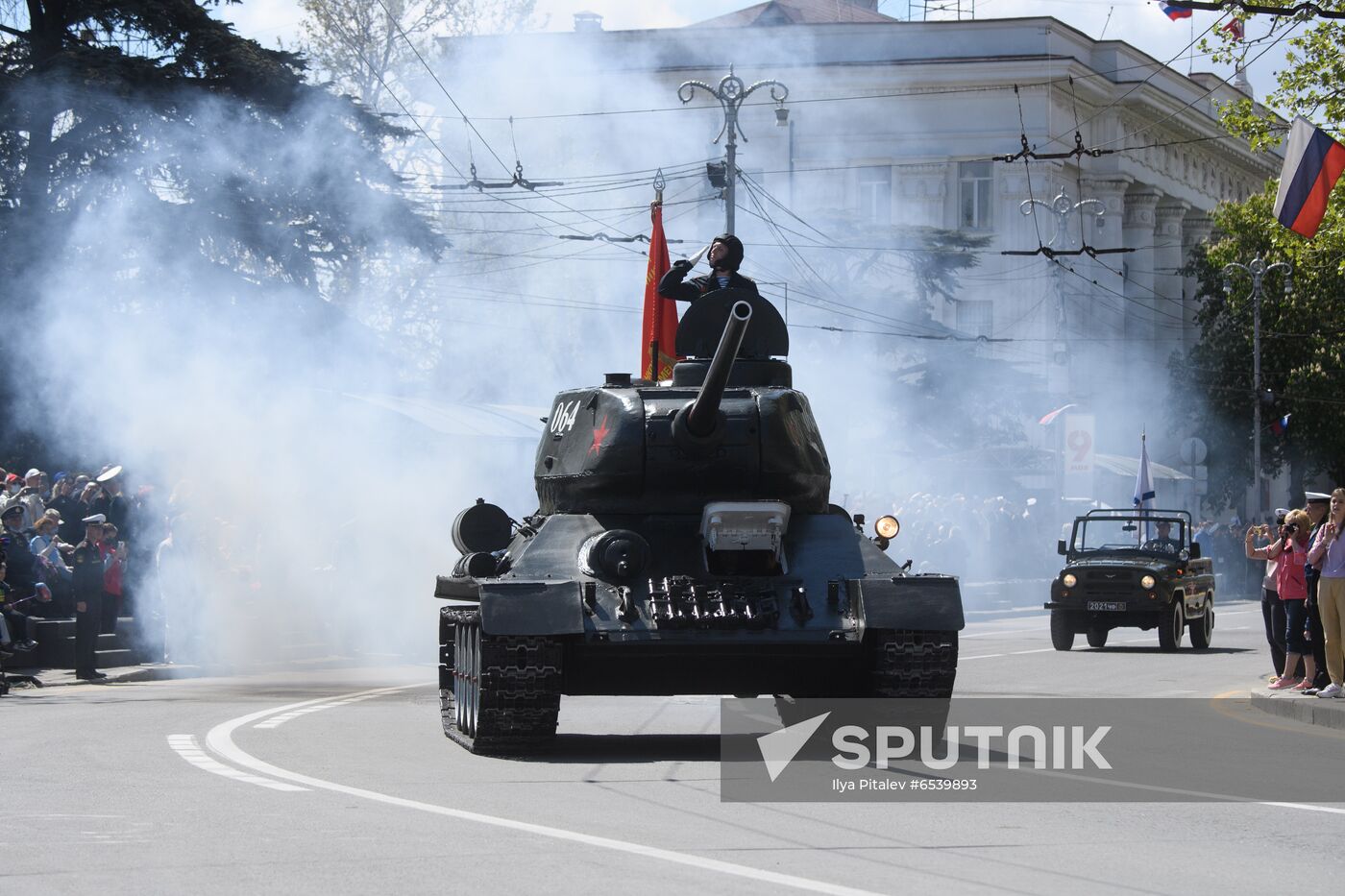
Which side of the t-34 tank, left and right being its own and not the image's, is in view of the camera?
front

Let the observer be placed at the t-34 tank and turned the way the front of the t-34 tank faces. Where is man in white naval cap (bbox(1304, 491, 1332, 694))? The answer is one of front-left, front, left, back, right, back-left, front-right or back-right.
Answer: back-left

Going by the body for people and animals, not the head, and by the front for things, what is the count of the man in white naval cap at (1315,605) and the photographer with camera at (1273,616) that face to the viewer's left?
2

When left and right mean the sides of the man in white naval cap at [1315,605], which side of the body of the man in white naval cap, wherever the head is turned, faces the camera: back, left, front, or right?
left

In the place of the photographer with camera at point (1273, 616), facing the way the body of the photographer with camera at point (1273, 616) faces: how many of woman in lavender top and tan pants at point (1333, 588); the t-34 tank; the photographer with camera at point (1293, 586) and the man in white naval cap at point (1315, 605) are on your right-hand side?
0

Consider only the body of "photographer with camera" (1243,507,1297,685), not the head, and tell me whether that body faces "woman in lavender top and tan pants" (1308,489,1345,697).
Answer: no

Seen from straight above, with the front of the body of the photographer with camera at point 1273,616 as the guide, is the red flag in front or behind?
in front

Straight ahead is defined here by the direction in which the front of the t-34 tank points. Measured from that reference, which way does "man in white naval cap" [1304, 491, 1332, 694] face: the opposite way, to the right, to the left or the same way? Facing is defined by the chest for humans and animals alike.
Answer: to the right

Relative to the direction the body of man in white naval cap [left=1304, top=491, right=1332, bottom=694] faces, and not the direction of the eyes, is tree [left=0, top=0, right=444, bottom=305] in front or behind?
in front

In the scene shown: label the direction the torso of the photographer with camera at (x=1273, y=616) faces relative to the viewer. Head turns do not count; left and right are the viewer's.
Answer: facing to the left of the viewer

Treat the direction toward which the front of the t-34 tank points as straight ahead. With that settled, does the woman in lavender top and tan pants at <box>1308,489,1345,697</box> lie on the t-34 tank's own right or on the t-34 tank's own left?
on the t-34 tank's own left

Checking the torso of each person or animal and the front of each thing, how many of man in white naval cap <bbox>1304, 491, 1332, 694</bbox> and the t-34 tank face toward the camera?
1

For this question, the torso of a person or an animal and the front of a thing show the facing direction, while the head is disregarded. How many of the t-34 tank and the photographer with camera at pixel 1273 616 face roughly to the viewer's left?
1

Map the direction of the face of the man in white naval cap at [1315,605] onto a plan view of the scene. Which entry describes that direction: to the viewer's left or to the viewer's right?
to the viewer's left
